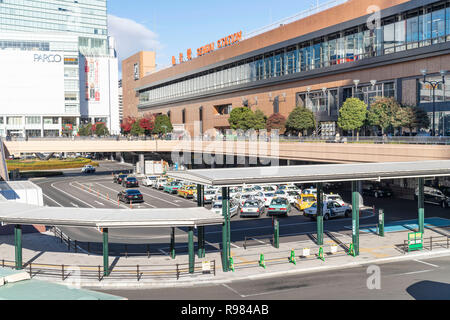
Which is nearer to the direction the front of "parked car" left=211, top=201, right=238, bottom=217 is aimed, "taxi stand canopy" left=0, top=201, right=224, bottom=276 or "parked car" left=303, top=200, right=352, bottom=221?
the taxi stand canopy

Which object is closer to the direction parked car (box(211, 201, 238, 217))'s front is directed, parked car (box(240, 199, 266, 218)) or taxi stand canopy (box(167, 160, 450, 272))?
the taxi stand canopy

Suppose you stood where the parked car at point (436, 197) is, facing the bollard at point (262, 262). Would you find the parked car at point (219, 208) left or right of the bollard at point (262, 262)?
right

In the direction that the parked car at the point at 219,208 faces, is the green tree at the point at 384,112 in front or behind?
behind

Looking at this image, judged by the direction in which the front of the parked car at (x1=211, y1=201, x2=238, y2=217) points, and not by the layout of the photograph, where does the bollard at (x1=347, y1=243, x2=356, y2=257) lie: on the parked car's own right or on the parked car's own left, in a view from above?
on the parked car's own left

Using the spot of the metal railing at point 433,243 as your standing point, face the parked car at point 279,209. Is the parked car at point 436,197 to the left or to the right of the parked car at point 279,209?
right

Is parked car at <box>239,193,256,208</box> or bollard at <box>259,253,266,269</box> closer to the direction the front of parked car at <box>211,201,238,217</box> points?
the bollard

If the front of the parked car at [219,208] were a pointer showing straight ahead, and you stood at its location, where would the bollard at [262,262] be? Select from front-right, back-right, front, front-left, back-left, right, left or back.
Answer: back
